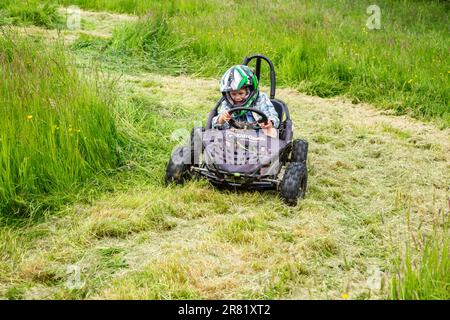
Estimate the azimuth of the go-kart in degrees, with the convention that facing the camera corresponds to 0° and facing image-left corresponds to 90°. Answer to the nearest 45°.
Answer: approximately 45°
